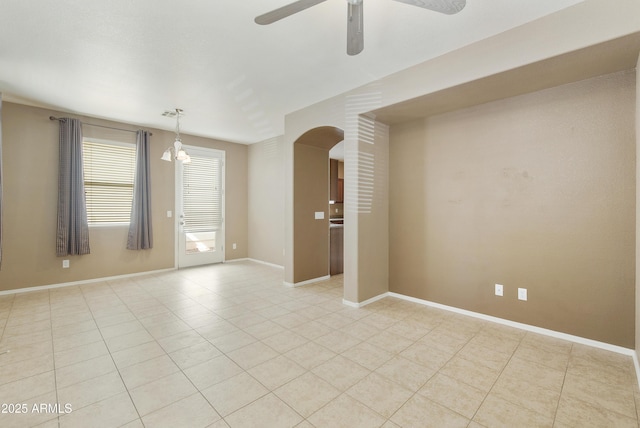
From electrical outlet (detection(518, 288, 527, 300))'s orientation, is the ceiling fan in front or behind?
in front

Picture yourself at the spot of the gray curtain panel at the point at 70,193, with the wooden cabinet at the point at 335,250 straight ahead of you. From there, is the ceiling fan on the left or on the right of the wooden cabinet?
right

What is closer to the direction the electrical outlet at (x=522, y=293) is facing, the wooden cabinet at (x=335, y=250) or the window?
the window
